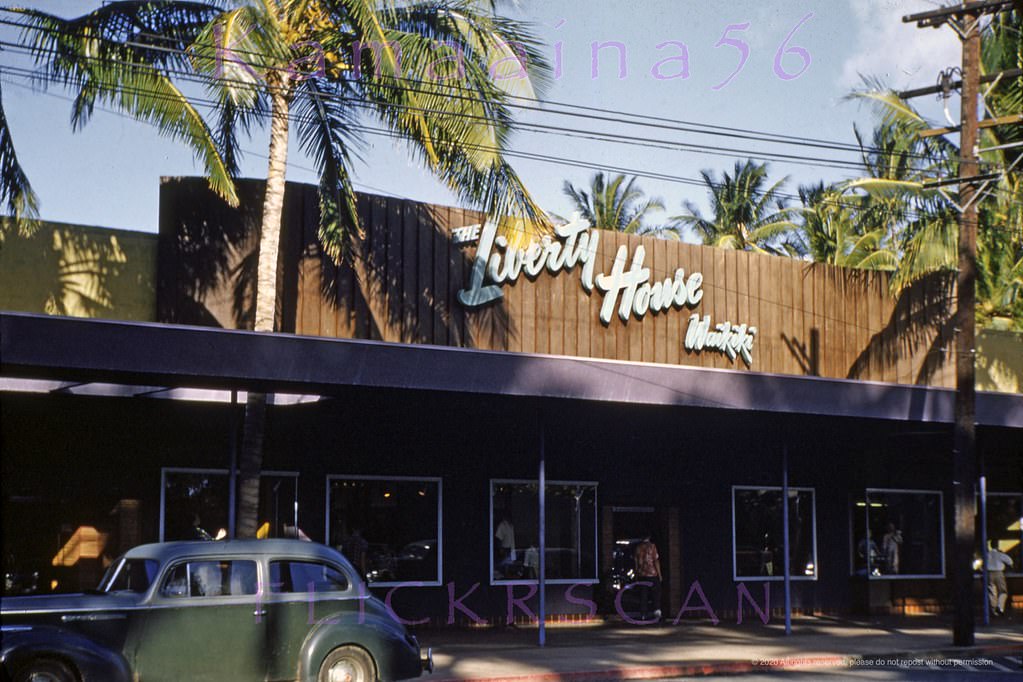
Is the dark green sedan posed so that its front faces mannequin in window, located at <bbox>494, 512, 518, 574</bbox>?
no

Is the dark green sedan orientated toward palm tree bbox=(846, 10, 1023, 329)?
no
